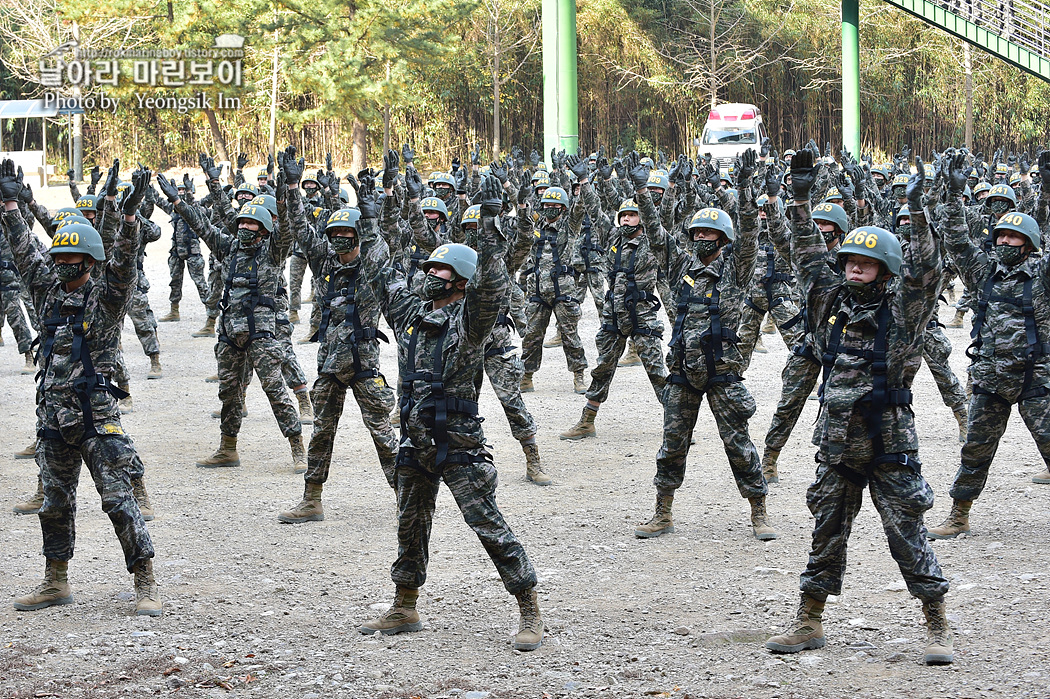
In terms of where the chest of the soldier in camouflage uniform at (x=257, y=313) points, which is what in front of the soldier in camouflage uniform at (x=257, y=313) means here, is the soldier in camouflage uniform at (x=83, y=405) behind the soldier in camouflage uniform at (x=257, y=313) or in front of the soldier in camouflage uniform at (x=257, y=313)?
in front

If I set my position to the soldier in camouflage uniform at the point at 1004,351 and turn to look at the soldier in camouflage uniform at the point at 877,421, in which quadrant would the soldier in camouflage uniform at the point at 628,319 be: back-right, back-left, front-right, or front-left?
back-right

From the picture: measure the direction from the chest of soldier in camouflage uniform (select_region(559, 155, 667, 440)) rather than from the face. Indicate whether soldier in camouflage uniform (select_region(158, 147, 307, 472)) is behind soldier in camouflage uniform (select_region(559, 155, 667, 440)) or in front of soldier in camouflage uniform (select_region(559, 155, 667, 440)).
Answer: in front

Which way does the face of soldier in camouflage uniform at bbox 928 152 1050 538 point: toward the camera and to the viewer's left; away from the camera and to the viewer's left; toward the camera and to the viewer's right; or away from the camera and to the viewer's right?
toward the camera and to the viewer's left

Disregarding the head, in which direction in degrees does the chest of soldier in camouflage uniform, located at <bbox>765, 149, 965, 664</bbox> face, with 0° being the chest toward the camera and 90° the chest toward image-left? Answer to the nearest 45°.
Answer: approximately 45°

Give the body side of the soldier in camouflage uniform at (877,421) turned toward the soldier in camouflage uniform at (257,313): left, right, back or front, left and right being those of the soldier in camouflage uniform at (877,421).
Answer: right

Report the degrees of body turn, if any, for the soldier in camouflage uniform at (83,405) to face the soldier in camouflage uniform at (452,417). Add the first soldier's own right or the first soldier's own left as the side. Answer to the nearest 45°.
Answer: approximately 90° to the first soldier's own left

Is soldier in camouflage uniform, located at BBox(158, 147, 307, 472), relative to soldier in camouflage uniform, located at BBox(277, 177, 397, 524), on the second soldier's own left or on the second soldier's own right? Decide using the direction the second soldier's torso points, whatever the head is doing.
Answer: on the second soldier's own right

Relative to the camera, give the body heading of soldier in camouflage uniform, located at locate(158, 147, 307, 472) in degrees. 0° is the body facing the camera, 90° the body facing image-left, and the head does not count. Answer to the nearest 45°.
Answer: approximately 45°

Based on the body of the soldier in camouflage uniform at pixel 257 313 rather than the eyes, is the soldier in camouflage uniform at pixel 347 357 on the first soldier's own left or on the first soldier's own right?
on the first soldier's own left

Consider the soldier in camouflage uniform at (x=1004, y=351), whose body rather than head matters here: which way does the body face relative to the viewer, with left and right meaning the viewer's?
facing the viewer and to the left of the viewer

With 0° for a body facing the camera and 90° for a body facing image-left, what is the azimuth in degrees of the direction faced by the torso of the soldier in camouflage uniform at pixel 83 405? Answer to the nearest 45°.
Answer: approximately 45°
